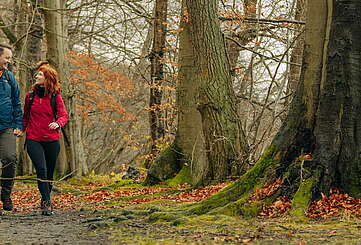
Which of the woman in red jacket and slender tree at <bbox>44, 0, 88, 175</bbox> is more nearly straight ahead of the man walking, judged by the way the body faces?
the woman in red jacket

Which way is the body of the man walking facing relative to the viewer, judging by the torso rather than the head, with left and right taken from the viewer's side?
facing the viewer

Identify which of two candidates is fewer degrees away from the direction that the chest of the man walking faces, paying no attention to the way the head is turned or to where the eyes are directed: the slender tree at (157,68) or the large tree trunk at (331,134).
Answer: the large tree trunk

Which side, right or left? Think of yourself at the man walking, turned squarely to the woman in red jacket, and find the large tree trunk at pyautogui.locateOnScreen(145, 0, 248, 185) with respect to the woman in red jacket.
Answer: left

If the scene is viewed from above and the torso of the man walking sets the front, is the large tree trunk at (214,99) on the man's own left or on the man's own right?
on the man's own left

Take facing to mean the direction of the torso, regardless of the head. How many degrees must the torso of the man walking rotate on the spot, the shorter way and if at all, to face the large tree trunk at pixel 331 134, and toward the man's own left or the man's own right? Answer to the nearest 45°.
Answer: approximately 45° to the man's own left

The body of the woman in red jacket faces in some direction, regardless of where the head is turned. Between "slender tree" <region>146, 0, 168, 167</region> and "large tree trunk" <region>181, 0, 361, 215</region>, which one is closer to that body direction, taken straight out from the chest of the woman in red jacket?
the large tree trunk

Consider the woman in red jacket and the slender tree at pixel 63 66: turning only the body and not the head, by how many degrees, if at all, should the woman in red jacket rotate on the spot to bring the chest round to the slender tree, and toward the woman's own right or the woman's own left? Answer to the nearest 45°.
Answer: approximately 180°
